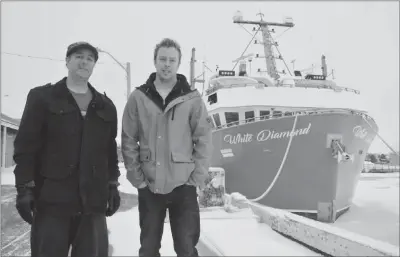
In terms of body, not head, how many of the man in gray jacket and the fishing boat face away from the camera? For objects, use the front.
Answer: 0

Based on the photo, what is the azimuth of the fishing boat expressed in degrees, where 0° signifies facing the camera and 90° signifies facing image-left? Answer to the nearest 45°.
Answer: approximately 315°

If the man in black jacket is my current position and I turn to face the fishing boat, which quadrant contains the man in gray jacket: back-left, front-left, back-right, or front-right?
front-right

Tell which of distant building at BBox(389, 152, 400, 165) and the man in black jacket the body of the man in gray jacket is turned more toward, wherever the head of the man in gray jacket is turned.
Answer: the man in black jacket

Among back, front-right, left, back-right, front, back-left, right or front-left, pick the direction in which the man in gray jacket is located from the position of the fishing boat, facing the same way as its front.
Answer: front-right

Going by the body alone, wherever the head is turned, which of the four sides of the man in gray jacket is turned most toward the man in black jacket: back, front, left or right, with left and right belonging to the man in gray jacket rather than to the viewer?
right

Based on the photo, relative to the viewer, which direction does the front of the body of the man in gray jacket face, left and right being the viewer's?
facing the viewer

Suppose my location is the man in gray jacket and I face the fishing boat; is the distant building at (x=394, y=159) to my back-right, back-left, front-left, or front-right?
front-right

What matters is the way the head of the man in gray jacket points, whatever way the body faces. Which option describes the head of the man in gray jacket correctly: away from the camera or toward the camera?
toward the camera
